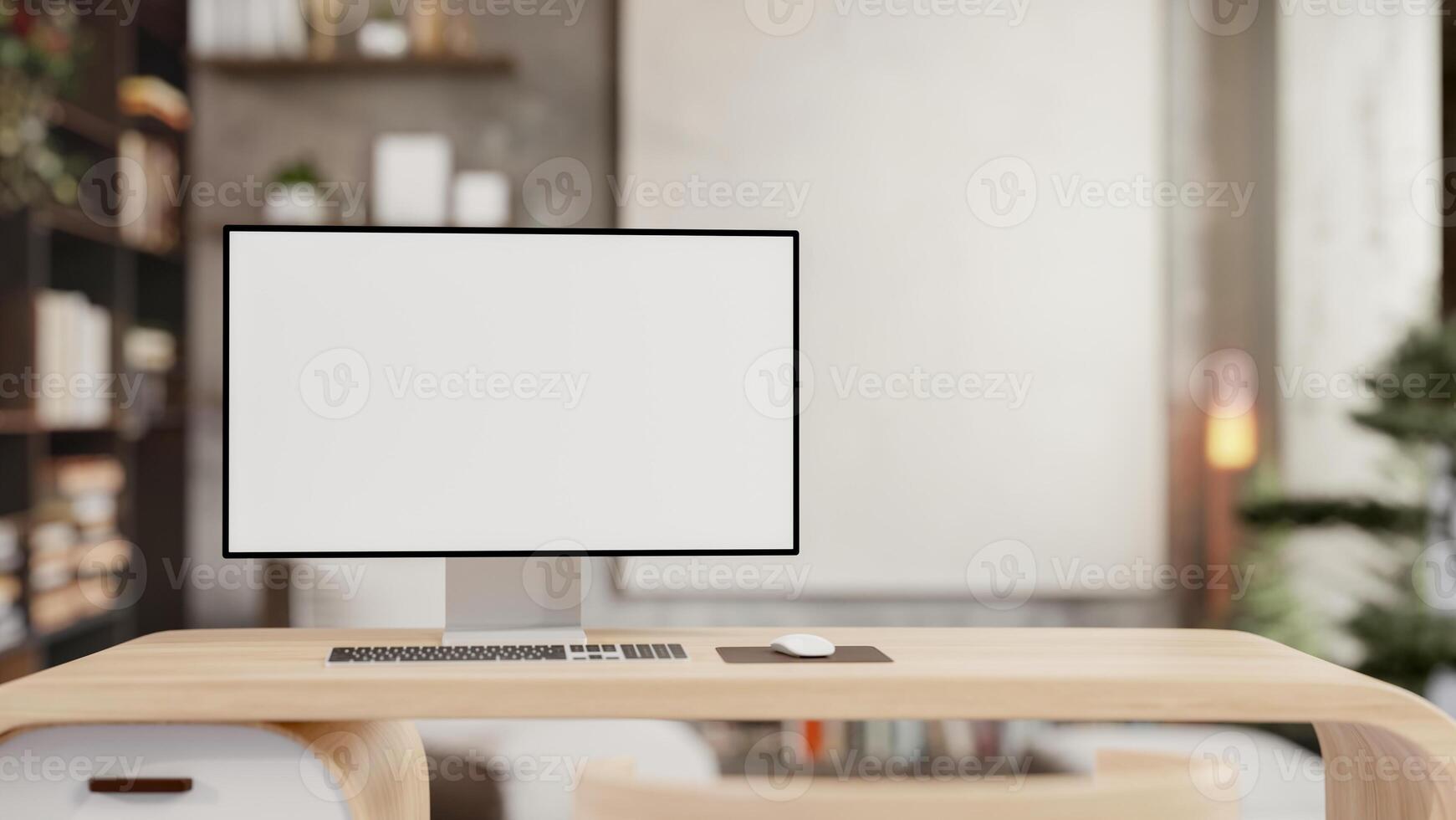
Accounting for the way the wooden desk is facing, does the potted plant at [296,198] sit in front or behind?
behind

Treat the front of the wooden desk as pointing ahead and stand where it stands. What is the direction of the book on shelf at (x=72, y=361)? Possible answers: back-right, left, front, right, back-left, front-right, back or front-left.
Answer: back-right

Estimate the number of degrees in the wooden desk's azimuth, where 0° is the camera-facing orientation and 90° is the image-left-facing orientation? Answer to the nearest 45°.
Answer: approximately 0°

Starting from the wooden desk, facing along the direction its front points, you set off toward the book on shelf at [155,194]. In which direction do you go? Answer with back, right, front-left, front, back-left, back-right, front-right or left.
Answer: back-right

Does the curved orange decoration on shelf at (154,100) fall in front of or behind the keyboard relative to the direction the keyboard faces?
behind

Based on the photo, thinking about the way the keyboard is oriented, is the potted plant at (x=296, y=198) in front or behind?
behind

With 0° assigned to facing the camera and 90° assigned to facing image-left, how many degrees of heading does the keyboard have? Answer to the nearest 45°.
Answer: approximately 0°
